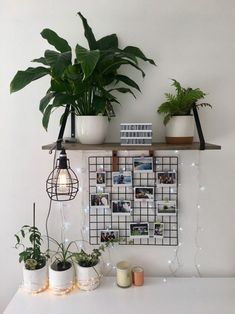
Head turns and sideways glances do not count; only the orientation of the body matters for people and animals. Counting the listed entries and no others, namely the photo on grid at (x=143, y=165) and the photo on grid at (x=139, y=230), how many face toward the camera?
2

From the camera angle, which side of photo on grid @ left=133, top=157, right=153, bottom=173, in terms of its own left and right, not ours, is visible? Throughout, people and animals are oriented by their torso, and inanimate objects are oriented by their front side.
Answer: front

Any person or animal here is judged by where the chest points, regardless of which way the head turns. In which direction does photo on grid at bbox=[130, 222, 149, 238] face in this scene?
toward the camera
